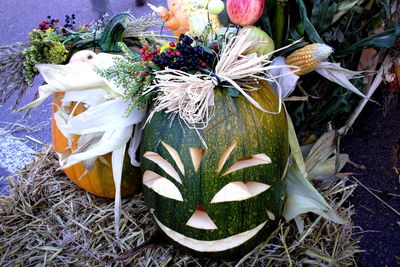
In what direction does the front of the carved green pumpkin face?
toward the camera

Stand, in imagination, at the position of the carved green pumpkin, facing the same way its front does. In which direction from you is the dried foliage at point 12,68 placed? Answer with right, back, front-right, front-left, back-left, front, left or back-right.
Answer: back-right
